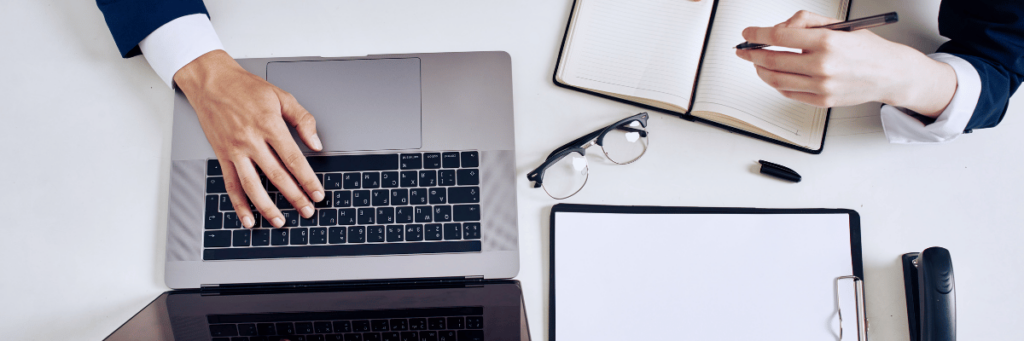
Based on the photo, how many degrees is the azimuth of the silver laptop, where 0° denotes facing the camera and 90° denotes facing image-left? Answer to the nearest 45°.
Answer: approximately 180°

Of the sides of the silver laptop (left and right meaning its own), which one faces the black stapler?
right
